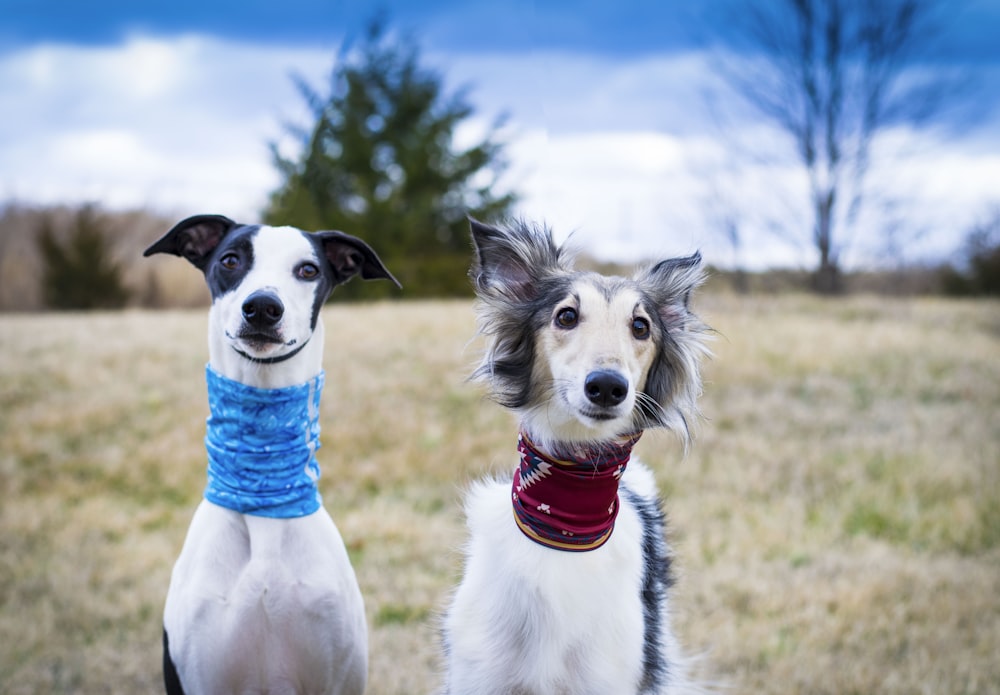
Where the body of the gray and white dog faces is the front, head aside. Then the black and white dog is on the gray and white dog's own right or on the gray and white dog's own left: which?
on the gray and white dog's own right

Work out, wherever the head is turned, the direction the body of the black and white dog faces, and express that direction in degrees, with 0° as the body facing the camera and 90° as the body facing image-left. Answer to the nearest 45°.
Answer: approximately 0°

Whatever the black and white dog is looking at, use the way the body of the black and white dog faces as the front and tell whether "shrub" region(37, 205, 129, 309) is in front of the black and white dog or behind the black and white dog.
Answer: behind

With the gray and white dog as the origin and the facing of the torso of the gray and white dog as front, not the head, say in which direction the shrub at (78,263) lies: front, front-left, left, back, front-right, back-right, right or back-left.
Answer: back-right

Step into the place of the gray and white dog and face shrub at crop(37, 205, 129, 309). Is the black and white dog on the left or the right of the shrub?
left

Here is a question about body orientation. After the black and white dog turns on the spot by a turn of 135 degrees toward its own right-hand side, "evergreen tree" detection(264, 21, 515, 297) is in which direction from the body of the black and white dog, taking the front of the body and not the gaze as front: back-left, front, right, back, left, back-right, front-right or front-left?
front-right

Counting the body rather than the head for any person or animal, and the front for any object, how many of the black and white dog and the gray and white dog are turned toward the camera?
2

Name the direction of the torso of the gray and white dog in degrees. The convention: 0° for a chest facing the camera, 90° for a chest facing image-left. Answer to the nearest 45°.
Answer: approximately 0°
